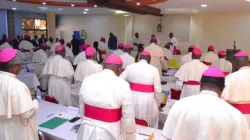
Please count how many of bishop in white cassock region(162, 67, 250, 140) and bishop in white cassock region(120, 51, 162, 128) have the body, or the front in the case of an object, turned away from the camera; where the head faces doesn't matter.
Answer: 2

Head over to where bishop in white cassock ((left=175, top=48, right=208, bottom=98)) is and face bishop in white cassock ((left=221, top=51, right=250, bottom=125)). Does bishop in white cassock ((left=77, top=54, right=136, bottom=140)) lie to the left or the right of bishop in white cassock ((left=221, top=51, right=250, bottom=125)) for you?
right

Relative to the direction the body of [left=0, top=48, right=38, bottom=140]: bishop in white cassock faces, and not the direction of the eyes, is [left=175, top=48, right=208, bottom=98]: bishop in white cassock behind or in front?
in front

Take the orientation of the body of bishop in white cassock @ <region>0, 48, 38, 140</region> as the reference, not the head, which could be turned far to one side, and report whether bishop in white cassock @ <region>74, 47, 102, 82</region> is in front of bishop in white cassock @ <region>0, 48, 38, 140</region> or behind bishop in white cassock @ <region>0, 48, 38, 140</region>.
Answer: in front

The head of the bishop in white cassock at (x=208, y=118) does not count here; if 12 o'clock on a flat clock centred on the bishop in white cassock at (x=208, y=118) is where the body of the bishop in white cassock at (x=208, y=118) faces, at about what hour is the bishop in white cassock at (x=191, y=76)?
the bishop in white cassock at (x=191, y=76) is roughly at 12 o'clock from the bishop in white cassock at (x=208, y=118).

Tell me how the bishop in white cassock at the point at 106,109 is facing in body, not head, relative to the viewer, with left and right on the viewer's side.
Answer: facing away from the viewer and to the right of the viewer

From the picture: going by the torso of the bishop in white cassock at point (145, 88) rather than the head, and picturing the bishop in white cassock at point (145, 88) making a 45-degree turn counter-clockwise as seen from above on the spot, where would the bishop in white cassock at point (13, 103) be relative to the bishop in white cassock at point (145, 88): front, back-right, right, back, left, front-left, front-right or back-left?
left

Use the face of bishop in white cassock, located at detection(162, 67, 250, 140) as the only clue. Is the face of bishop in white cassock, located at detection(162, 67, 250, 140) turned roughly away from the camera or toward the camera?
away from the camera

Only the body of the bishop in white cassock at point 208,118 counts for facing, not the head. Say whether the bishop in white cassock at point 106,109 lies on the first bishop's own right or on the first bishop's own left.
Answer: on the first bishop's own left

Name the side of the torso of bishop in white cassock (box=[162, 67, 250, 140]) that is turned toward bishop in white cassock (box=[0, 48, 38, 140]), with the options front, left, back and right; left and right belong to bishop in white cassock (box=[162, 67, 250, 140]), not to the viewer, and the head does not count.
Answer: left

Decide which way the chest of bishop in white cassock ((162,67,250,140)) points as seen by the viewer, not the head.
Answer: away from the camera

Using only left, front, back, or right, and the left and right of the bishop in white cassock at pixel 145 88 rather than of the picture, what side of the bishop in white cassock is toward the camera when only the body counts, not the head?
back

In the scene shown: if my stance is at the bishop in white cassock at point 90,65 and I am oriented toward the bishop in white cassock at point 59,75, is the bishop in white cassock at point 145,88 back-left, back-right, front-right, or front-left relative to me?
back-left

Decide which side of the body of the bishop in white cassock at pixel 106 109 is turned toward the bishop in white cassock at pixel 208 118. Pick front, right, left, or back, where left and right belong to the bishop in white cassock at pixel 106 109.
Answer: right
